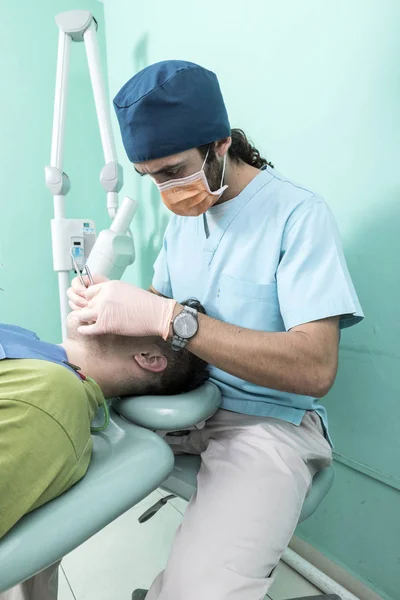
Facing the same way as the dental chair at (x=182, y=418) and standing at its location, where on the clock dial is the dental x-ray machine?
The dental x-ray machine is roughly at 2 o'clock from the dental chair.

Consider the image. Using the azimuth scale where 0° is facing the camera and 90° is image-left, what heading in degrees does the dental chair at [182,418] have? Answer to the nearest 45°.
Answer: approximately 90°

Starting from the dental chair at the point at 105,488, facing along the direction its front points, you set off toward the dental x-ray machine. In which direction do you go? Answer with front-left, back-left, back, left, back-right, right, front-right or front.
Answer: right

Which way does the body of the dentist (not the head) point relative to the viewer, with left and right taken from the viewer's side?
facing the viewer and to the left of the viewer

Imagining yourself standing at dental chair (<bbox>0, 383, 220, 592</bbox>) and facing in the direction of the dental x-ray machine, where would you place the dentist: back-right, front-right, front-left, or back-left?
front-right
